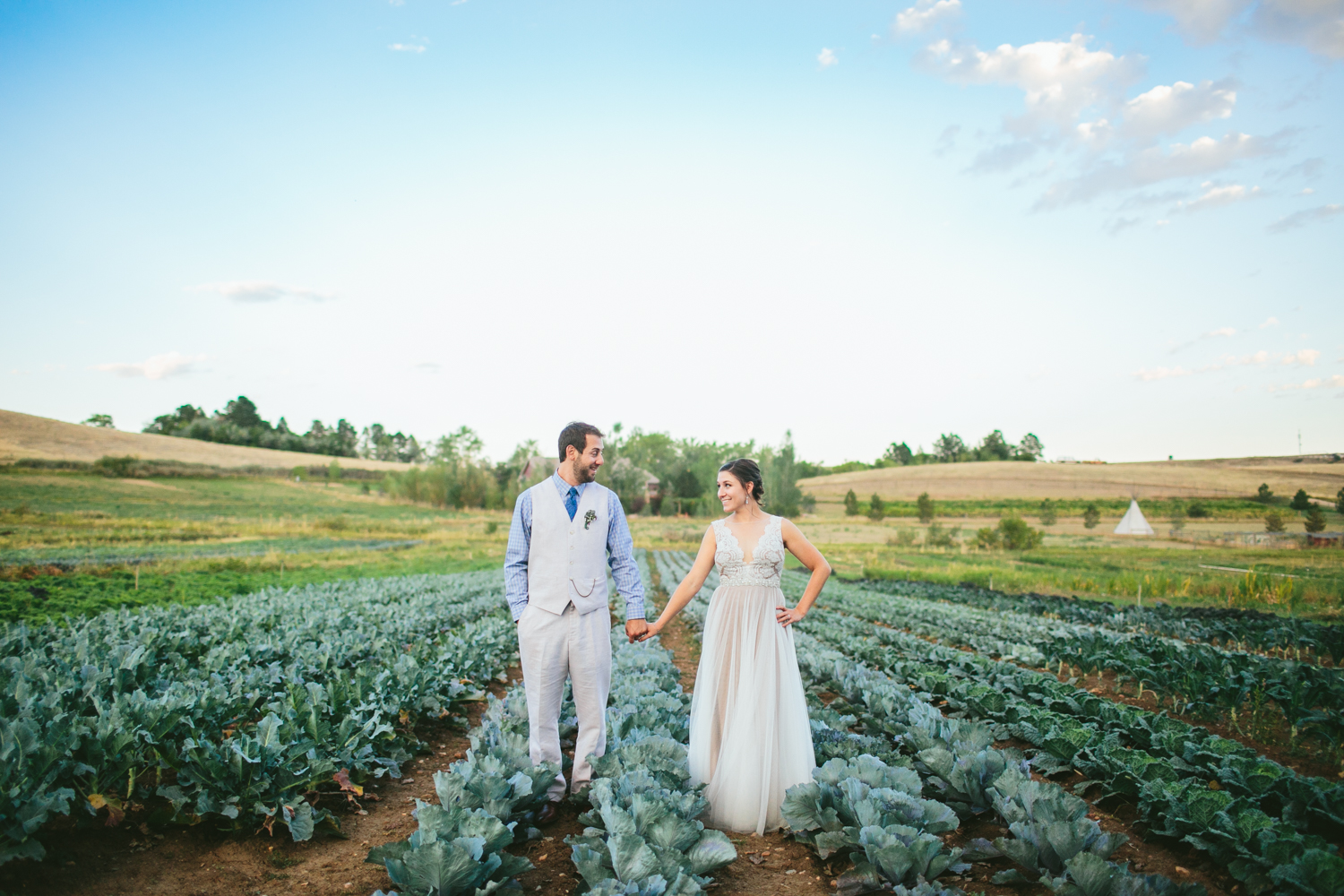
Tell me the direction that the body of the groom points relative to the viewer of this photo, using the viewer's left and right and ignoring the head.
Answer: facing the viewer

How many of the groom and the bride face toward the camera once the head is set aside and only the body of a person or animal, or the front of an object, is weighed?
2

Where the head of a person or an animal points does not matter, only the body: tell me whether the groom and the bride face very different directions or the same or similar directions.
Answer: same or similar directions

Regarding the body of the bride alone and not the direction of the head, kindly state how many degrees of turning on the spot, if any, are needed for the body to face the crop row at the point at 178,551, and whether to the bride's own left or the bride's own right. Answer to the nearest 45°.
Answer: approximately 135° to the bride's own right

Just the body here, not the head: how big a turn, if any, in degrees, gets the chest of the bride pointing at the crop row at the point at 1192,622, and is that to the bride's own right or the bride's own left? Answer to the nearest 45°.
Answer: approximately 135° to the bride's own left

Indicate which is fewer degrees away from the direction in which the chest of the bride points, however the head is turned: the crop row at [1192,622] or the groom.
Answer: the groom

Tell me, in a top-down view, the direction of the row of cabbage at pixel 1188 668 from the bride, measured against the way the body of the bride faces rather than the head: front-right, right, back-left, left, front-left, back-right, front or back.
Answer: back-left

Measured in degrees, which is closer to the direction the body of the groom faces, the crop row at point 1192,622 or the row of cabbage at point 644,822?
the row of cabbage

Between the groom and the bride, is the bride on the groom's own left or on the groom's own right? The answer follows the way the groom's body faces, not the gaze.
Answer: on the groom's own left

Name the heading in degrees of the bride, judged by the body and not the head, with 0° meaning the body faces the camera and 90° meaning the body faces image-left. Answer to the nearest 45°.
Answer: approximately 0°

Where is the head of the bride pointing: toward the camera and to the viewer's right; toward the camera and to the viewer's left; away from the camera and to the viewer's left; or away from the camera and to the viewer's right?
toward the camera and to the viewer's left
